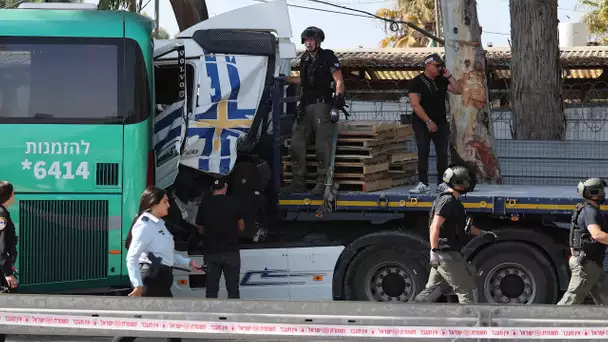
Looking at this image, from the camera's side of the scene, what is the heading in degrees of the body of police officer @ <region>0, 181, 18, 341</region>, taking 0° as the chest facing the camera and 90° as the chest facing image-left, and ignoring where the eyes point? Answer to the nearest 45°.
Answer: approximately 270°

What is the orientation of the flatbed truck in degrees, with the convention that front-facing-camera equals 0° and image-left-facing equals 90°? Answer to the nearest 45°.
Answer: approximately 90°

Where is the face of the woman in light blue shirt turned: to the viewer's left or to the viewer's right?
to the viewer's right

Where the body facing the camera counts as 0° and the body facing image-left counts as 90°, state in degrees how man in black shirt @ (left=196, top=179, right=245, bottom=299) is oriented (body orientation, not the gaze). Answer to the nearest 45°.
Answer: approximately 180°

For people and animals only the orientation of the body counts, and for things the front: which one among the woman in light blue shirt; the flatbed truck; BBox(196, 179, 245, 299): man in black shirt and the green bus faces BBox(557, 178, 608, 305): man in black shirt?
the woman in light blue shirt

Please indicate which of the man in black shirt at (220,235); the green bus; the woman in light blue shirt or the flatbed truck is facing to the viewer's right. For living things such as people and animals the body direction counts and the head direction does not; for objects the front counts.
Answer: the woman in light blue shirt
